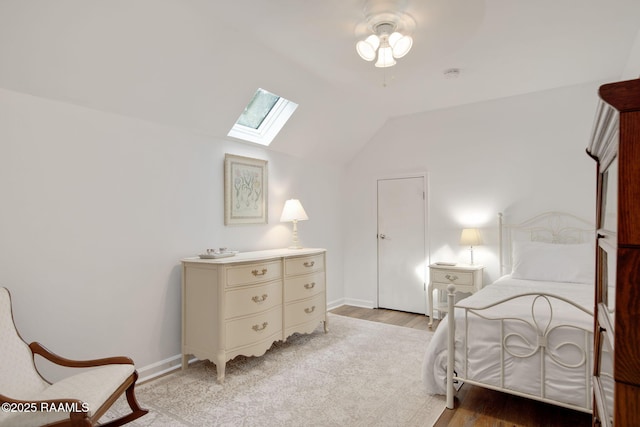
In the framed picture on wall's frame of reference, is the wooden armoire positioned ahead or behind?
ahead

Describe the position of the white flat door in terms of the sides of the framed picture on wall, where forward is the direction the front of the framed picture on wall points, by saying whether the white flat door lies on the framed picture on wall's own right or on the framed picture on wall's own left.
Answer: on the framed picture on wall's own left

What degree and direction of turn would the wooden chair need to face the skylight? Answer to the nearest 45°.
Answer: approximately 90° to its left

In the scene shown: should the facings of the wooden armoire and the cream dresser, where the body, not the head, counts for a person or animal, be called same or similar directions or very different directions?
very different directions

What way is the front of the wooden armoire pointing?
to the viewer's left

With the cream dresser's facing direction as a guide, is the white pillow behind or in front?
in front

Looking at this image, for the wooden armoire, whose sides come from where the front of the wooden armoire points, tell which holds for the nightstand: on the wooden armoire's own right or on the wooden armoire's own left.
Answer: on the wooden armoire's own right

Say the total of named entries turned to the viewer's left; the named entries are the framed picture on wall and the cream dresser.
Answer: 0

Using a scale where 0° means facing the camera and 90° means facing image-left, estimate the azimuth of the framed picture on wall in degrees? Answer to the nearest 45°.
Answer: approximately 315°

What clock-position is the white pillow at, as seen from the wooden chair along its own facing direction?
The white pillow is roughly at 11 o'clock from the wooden chair.

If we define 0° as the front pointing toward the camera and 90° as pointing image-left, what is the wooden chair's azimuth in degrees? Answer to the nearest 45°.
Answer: approximately 315°

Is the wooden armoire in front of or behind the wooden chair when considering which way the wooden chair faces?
in front

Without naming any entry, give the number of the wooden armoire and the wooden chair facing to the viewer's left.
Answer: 1

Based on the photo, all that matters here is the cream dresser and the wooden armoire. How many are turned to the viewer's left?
1
